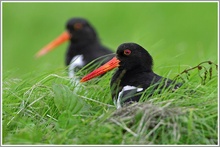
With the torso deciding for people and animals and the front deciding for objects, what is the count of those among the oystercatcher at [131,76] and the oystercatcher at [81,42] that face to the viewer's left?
2

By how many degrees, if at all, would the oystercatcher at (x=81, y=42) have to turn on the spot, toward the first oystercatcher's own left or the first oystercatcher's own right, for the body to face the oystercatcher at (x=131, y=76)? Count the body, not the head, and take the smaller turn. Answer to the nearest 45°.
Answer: approximately 90° to the first oystercatcher's own left

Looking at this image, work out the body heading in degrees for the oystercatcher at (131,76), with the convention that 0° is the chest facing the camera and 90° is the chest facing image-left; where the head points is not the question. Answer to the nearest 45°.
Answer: approximately 90°

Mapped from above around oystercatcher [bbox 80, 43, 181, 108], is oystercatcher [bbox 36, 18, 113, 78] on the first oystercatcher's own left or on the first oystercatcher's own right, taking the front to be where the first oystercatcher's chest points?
on the first oystercatcher's own right

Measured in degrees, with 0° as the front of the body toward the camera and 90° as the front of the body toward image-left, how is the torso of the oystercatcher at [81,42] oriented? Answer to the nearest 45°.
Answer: approximately 90°
